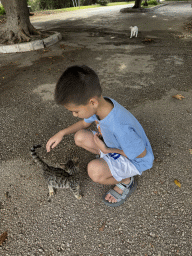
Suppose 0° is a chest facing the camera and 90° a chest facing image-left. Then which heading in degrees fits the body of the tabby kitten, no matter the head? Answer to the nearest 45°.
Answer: approximately 270°

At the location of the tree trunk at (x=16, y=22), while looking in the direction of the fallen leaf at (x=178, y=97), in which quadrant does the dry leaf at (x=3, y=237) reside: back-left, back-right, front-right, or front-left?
front-right

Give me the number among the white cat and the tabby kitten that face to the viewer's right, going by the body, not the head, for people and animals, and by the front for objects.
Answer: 1

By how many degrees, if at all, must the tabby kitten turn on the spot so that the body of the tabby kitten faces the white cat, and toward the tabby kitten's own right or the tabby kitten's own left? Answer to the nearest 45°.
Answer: approximately 45° to the tabby kitten's own left

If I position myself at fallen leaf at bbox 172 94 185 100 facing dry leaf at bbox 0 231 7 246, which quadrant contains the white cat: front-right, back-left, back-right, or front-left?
back-right

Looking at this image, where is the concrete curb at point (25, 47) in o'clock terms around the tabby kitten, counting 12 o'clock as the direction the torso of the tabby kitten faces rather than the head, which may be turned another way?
The concrete curb is roughly at 9 o'clock from the tabby kitten.

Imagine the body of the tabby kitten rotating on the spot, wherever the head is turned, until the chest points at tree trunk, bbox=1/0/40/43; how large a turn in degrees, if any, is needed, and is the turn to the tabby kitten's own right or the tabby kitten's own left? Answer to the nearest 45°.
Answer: approximately 90° to the tabby kitten's own left
